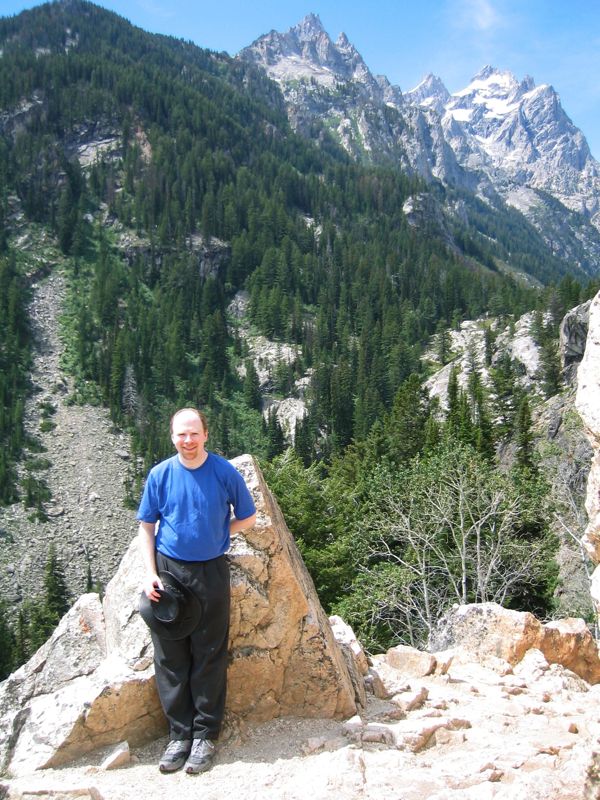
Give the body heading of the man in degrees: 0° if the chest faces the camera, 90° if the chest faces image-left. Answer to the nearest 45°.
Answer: approximately 0°

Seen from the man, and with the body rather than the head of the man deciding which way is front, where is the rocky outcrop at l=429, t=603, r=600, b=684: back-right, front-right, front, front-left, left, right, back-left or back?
back-left

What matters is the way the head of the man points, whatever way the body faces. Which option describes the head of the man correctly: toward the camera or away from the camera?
toward the camera
